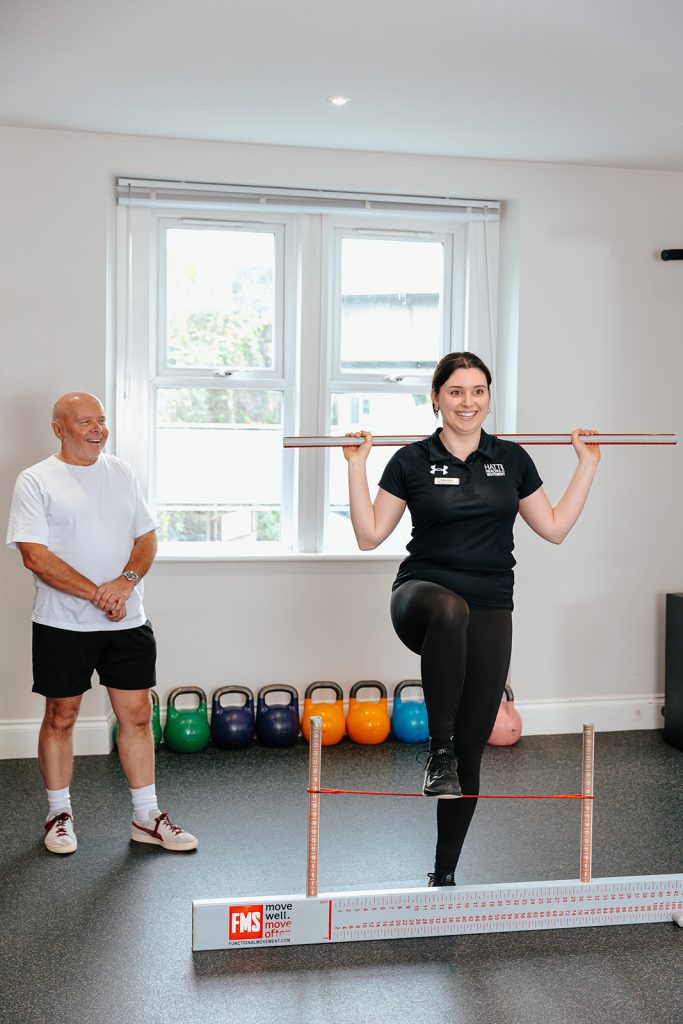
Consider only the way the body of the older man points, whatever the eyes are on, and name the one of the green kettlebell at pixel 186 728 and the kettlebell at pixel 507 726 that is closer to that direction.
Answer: the kettlebell

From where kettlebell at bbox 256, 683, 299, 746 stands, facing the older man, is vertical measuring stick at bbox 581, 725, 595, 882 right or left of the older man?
left

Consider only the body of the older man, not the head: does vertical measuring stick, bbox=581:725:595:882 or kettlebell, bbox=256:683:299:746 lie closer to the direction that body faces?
the vertical measuring stick

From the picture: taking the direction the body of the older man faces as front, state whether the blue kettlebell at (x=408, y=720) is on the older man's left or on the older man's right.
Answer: on the older man's left

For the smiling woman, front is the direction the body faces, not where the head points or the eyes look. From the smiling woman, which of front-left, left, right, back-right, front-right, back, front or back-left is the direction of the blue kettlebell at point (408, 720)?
back

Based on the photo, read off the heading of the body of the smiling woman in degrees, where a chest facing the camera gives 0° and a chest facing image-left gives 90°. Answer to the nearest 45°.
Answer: approximately 0°

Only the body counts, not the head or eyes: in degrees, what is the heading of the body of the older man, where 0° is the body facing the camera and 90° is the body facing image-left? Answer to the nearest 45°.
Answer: approximately 315°

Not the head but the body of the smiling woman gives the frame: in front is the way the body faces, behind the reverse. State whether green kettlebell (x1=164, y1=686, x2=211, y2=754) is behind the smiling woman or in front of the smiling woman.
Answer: behind

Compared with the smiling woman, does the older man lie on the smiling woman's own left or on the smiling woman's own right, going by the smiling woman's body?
on the smiling woman's own right
